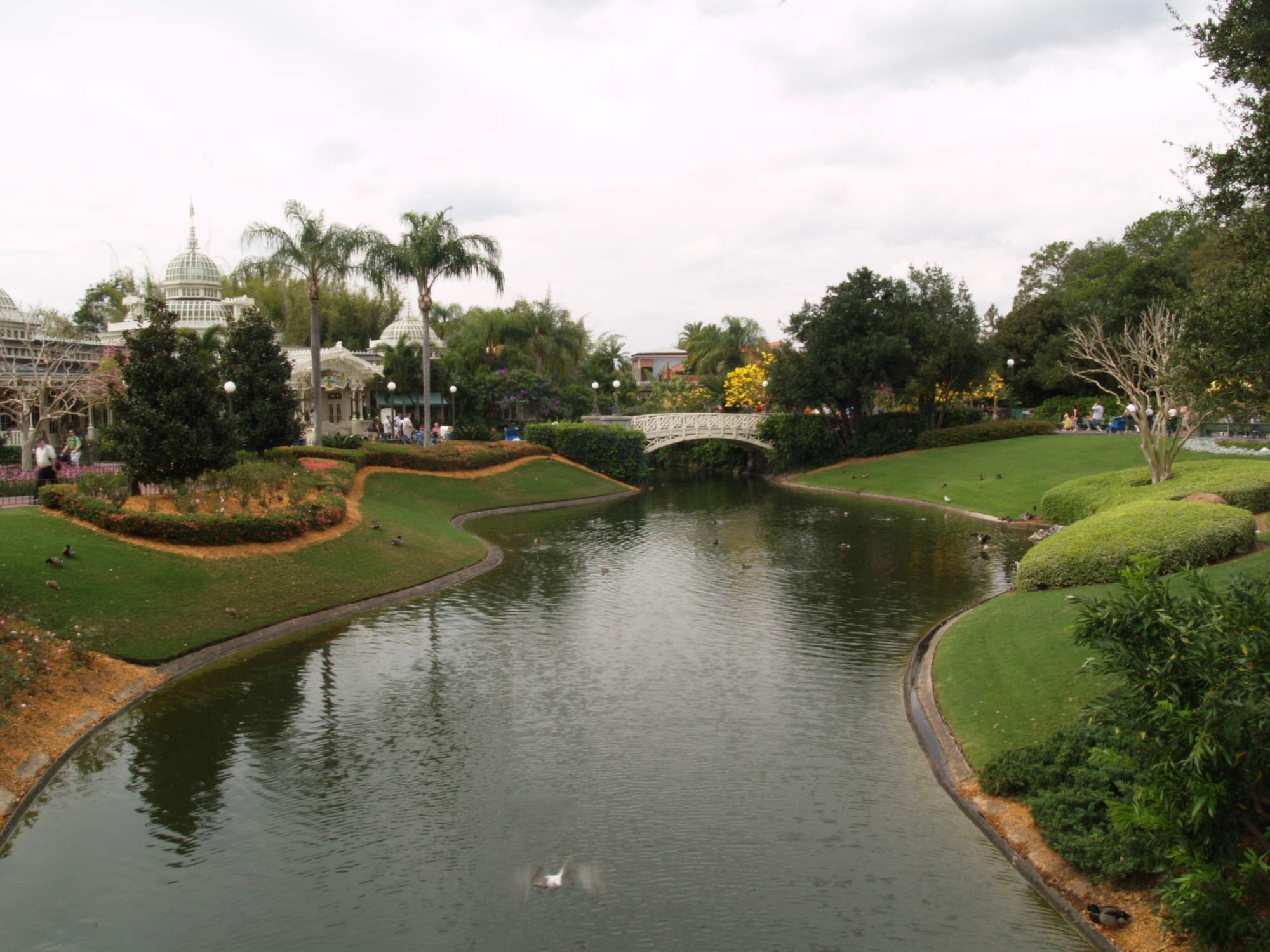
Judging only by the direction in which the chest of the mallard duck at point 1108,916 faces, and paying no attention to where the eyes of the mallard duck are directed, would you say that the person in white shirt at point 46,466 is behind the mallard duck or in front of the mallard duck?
in front

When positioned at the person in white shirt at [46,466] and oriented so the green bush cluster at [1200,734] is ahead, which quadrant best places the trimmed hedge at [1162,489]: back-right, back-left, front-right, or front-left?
front-left

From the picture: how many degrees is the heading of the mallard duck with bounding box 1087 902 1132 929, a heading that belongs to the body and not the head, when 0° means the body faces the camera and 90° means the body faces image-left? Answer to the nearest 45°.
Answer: approximately 90°

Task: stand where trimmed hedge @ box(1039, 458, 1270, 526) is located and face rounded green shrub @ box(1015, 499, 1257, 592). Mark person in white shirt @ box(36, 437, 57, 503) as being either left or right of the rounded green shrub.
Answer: right

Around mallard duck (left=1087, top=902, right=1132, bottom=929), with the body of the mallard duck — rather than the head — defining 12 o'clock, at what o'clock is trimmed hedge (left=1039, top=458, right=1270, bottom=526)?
The trimmed hedge is roughly at 3 o'clock from the mallard duck.

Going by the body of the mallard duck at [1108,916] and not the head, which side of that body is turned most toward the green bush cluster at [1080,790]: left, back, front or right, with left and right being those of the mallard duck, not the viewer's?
right

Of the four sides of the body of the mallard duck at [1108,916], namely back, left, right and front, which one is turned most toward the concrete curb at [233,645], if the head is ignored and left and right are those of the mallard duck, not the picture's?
front

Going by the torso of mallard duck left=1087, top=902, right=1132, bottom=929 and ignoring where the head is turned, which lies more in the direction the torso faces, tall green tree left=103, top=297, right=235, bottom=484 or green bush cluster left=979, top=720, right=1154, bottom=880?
the tall green tree

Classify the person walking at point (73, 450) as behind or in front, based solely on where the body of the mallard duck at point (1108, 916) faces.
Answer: in front

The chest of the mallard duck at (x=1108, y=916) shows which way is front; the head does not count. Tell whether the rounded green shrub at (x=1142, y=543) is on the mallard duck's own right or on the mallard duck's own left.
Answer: on the mallard duck's own right

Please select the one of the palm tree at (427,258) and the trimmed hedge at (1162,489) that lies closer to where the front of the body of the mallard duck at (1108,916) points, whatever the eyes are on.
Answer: the palm tree

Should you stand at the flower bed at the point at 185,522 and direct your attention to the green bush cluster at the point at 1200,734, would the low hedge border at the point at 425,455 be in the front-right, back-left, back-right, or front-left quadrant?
back-left

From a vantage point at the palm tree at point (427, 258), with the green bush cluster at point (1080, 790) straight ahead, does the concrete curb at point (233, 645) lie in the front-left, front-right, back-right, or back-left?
front-right

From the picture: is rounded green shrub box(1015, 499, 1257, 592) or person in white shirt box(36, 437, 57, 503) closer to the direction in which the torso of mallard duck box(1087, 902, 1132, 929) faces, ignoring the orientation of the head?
the person in white shirt
